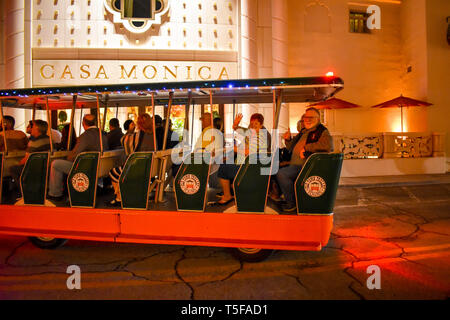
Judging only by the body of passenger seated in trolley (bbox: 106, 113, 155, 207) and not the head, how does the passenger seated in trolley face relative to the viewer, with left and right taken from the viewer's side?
facing to the left of the viewer

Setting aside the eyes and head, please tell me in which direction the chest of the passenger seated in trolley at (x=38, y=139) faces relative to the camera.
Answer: to the viewer's left

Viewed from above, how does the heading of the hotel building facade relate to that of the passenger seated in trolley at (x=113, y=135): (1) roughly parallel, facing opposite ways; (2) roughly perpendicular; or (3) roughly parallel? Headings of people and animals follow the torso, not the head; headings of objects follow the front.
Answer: roughly perpendicular

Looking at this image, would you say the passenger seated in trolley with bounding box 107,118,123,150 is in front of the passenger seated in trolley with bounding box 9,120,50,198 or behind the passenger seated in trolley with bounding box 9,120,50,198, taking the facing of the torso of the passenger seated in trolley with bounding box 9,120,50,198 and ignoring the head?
behind

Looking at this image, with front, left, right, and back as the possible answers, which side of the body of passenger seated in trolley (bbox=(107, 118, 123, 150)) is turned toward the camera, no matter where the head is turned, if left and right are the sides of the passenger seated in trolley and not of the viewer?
left

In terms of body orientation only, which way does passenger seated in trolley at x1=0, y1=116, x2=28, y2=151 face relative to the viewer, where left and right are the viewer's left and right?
facing to the left of the viewer

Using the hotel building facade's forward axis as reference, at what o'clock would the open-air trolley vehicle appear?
The open-air trolley vehicle is roughly at 12 o'clock from the hotel building facade.

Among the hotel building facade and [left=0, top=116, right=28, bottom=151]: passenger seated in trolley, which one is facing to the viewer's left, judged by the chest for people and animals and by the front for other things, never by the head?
the passenger seated in trolley

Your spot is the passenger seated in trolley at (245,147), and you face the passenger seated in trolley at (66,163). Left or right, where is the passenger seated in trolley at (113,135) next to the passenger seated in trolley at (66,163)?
right
